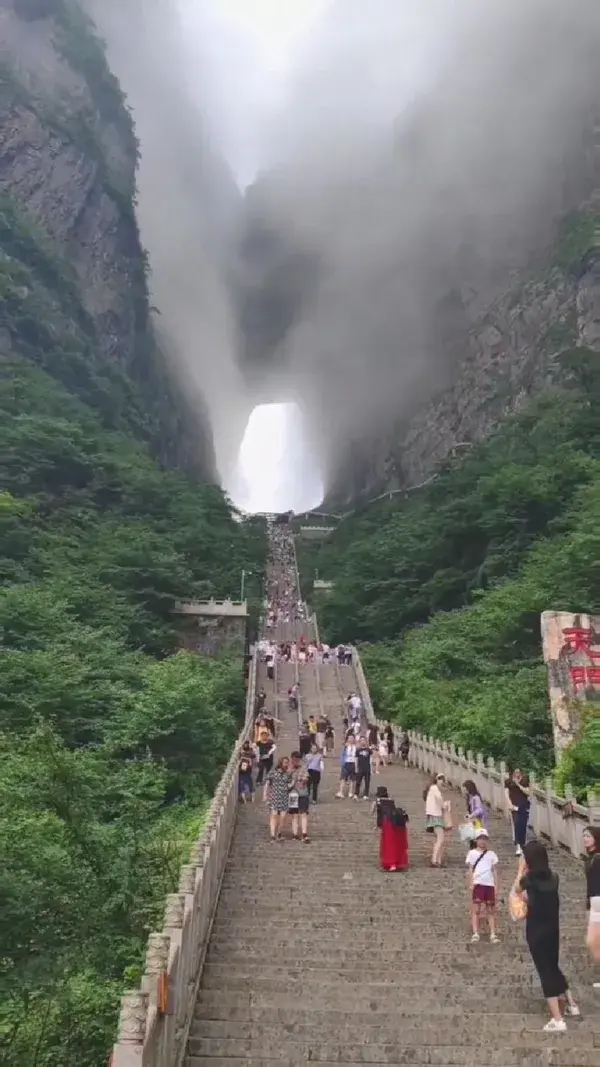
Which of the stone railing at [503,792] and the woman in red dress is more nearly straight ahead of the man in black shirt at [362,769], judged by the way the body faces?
the woman in red dress

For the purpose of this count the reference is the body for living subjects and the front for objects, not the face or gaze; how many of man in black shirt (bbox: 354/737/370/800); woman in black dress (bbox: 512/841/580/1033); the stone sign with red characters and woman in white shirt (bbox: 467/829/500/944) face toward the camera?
3

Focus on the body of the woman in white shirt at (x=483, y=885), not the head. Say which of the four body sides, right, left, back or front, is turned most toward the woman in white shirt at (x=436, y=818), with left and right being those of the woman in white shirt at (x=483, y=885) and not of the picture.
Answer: back

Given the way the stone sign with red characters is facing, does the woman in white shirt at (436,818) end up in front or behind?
in front

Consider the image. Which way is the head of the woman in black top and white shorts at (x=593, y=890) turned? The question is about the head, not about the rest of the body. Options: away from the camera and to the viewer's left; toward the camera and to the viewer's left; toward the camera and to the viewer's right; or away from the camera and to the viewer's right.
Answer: toward the camera and to the viewer's left

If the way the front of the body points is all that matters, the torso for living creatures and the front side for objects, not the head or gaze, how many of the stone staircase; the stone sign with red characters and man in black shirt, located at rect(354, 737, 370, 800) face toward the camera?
3

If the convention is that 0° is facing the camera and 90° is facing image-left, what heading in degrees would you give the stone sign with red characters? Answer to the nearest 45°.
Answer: approximately 0°

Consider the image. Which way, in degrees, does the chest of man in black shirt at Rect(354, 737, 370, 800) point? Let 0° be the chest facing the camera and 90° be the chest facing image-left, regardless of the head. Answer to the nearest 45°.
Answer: approximately 0°

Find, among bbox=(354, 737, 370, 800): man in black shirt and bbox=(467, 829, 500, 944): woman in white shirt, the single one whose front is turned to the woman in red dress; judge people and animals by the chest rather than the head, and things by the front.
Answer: the man in black shirt
